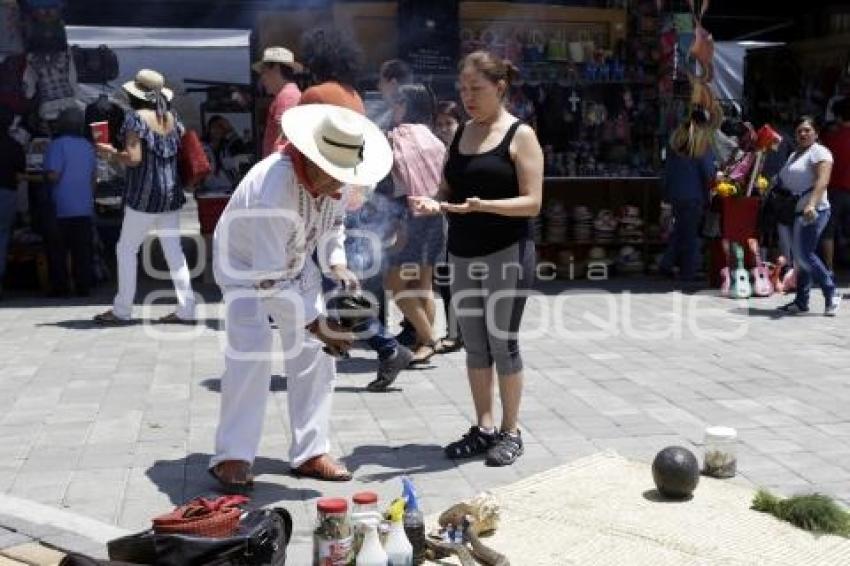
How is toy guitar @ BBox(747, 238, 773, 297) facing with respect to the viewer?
toward the camera

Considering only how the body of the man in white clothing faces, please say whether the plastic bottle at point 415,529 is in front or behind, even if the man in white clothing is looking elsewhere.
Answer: in front

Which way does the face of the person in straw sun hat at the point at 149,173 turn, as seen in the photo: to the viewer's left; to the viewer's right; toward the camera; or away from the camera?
away from the camera

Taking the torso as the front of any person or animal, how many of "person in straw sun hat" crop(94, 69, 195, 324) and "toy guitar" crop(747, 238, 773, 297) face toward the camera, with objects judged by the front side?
1

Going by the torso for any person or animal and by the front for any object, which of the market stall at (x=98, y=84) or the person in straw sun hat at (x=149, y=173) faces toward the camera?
the market stall

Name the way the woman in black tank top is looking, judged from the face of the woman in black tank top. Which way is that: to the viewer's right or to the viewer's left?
to the viewer's left

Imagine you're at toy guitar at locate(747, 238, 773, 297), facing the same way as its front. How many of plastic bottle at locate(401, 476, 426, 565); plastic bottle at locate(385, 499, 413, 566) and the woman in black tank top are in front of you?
3

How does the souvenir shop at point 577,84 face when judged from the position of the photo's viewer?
facing the viewer

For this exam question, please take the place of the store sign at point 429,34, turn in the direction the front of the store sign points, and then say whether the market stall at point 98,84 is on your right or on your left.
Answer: on your right

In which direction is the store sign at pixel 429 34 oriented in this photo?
toward the camera

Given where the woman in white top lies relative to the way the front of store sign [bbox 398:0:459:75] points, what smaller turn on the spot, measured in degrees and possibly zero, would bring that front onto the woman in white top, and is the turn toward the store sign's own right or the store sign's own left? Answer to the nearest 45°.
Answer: approximately 45° to the store sign's own left

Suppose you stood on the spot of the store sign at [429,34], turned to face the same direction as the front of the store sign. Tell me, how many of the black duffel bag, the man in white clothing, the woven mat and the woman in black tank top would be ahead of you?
4

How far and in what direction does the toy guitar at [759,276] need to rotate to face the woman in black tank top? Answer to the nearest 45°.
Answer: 0° — it already faces them

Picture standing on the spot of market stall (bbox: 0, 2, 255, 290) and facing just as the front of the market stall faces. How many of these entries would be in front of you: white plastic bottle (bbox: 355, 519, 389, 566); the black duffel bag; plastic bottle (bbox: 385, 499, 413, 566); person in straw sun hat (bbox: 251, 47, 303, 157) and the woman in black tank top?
5

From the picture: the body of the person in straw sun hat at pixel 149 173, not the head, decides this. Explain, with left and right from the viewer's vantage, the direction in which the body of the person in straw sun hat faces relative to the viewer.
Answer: facing away from the viewer and to the left of the viewer

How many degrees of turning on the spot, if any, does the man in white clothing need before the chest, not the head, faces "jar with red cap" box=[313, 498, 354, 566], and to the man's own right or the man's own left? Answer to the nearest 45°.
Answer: approximately 45° to the man's own right

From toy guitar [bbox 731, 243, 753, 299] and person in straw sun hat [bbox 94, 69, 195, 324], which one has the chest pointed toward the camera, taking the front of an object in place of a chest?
the toy guitar

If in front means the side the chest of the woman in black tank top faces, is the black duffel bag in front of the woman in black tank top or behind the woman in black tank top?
in front
